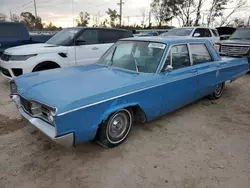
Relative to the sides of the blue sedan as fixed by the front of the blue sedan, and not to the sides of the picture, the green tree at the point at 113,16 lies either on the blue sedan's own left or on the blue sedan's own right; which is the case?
on the blue sedan's own right

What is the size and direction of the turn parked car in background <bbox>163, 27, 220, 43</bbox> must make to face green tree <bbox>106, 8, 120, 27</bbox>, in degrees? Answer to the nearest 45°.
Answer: approximately 90° to its right

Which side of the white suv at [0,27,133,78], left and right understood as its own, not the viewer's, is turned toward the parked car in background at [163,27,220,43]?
back

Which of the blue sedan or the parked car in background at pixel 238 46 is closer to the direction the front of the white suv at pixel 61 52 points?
the blue sedan

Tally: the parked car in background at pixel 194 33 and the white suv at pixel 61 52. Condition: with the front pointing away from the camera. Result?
0

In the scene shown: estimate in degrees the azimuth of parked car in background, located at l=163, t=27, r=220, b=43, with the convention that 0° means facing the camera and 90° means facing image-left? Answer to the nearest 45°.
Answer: approximately 45°

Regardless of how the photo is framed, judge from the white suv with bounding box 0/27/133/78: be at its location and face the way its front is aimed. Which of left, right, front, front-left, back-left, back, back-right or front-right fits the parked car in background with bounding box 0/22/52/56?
right

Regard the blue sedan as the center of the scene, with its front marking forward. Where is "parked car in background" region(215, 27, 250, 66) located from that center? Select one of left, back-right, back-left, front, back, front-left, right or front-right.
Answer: back

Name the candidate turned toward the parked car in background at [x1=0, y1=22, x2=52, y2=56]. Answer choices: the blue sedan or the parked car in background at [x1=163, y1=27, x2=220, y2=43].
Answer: the parked car in background at [x1=163, y1=27, x2=220, y2=43]

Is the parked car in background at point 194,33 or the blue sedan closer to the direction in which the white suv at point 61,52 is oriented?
the blue sedan

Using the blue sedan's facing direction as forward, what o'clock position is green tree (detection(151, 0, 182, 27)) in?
The green tree is roughly at 5 o'clock from the blue sedan.

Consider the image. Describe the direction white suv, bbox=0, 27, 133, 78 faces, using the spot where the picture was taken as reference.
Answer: facing the viewer and to the left of the viewer

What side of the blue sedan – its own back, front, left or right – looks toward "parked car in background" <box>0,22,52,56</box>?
right

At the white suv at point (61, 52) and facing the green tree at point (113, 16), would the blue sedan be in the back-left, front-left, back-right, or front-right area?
back-right

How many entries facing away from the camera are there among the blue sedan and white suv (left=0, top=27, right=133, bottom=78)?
0
